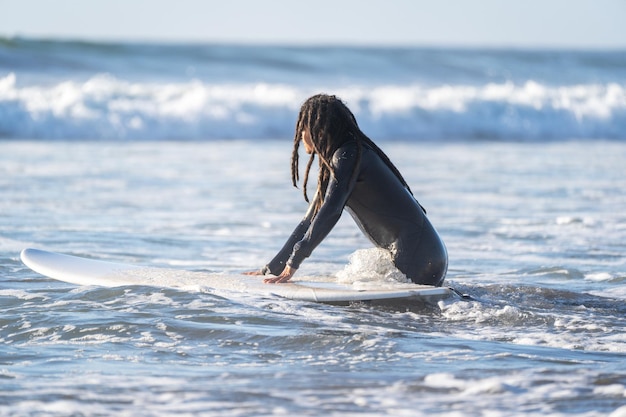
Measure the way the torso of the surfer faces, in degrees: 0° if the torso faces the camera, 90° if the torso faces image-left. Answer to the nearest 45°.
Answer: approximately 90°

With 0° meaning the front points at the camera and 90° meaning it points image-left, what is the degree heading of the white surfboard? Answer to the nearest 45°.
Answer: approximately 90°
